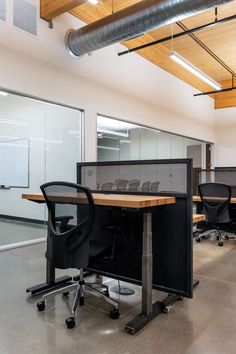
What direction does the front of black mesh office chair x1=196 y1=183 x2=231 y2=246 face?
away from the camera

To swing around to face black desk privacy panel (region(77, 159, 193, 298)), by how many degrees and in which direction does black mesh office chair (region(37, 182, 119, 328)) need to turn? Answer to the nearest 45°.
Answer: approximately 45° to its right

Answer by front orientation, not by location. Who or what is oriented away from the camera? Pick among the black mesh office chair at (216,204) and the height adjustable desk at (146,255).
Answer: the black mesh office chair

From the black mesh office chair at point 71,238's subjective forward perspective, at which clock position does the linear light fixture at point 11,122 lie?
The linear light fixture is roughly at 10 o'clock from the black mesh office chair.

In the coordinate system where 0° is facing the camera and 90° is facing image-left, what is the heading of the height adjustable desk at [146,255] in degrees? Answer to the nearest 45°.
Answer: approximately 45°

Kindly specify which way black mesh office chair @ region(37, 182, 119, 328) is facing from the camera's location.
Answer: facing away from the viewer and to the right of the viewer

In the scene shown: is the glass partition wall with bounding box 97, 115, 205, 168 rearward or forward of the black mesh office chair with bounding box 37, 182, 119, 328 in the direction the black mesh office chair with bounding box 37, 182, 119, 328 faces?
forward

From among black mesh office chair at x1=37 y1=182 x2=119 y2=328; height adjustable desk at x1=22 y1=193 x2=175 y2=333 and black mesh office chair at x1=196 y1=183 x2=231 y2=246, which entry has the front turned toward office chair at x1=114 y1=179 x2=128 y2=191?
black mesh office chair at x1=37 y1=182 x2=119 y2=328
